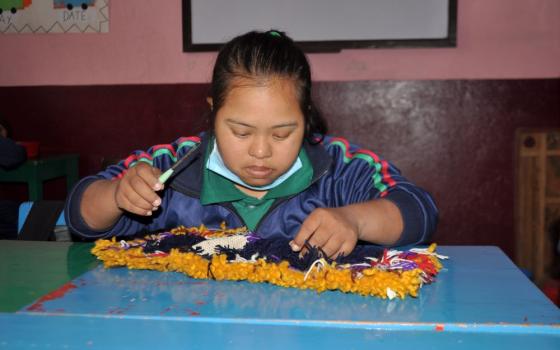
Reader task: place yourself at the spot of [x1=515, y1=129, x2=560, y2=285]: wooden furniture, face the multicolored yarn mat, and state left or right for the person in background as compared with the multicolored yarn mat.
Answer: right

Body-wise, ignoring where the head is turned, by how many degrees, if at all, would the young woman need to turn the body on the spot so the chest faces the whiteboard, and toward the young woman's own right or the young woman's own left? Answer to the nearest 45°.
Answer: approximately 180°

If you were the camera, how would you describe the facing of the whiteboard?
facing the viewer

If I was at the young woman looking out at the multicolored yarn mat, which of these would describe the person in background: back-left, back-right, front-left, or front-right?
back-right

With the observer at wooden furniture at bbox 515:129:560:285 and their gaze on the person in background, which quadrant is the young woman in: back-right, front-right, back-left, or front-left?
front-left

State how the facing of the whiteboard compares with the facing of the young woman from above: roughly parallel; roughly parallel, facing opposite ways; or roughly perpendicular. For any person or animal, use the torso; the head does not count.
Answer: roughly parallel

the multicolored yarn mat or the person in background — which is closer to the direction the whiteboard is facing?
the multicolored yarn mat

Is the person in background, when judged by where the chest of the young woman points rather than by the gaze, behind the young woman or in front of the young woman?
behind

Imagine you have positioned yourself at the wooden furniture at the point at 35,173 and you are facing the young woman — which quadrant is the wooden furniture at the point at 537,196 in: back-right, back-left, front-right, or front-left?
front-left

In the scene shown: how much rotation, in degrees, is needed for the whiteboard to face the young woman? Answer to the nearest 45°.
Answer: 0° — it already faces them

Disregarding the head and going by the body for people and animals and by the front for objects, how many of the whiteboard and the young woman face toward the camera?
2

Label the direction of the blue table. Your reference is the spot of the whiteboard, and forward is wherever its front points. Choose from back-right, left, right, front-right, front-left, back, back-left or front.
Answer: front
